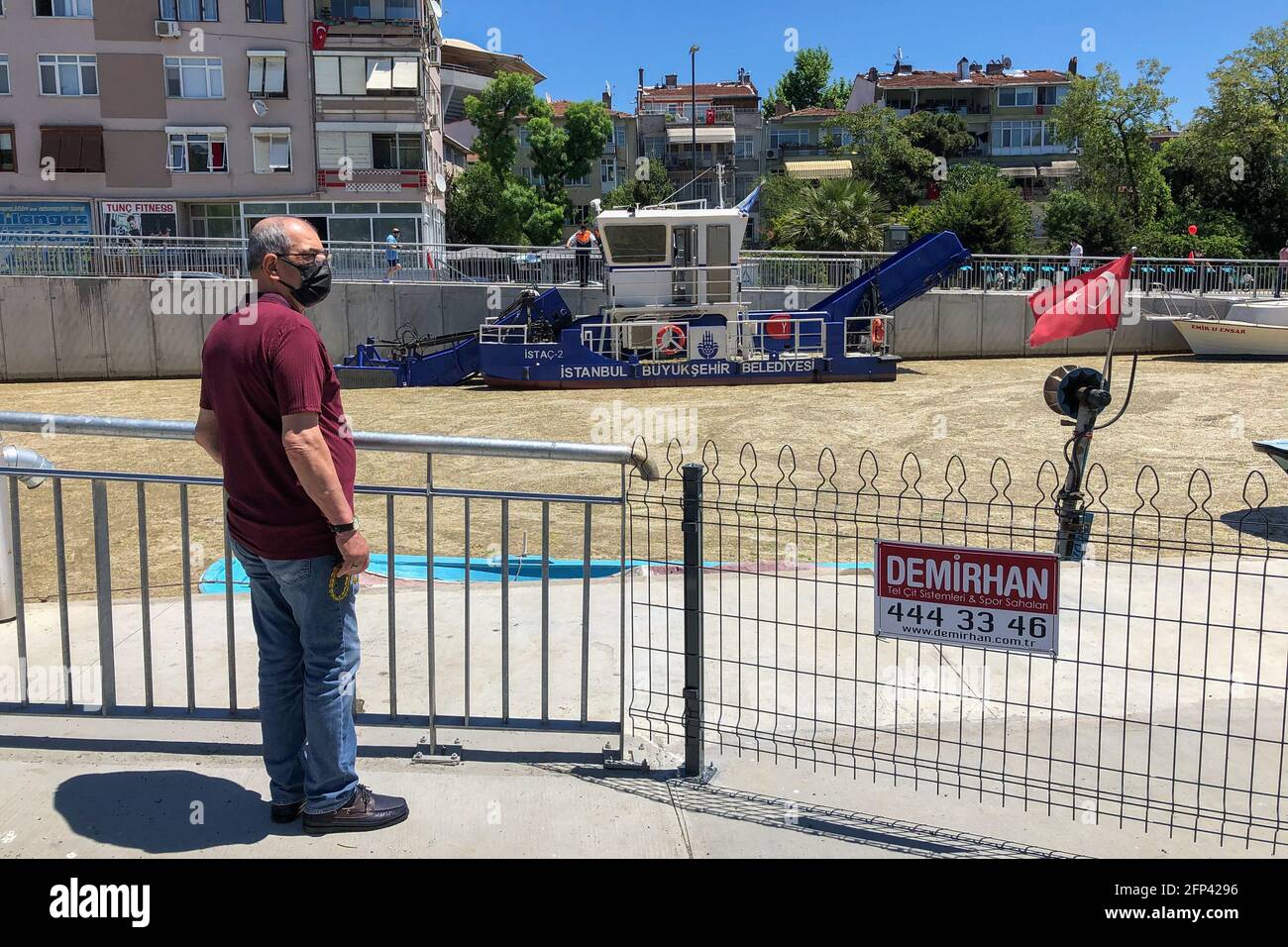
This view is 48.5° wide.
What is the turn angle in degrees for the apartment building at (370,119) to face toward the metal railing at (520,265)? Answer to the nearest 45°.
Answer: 0° — it already faces it

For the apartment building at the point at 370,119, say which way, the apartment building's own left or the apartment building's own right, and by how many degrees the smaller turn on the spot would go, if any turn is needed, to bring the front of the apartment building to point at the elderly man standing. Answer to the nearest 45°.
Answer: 0° — it already faces them

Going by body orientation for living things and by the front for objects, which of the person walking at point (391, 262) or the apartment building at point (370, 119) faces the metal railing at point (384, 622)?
the apartment building

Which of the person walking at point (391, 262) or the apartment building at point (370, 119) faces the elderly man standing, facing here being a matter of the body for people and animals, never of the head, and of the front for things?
the apartment building
